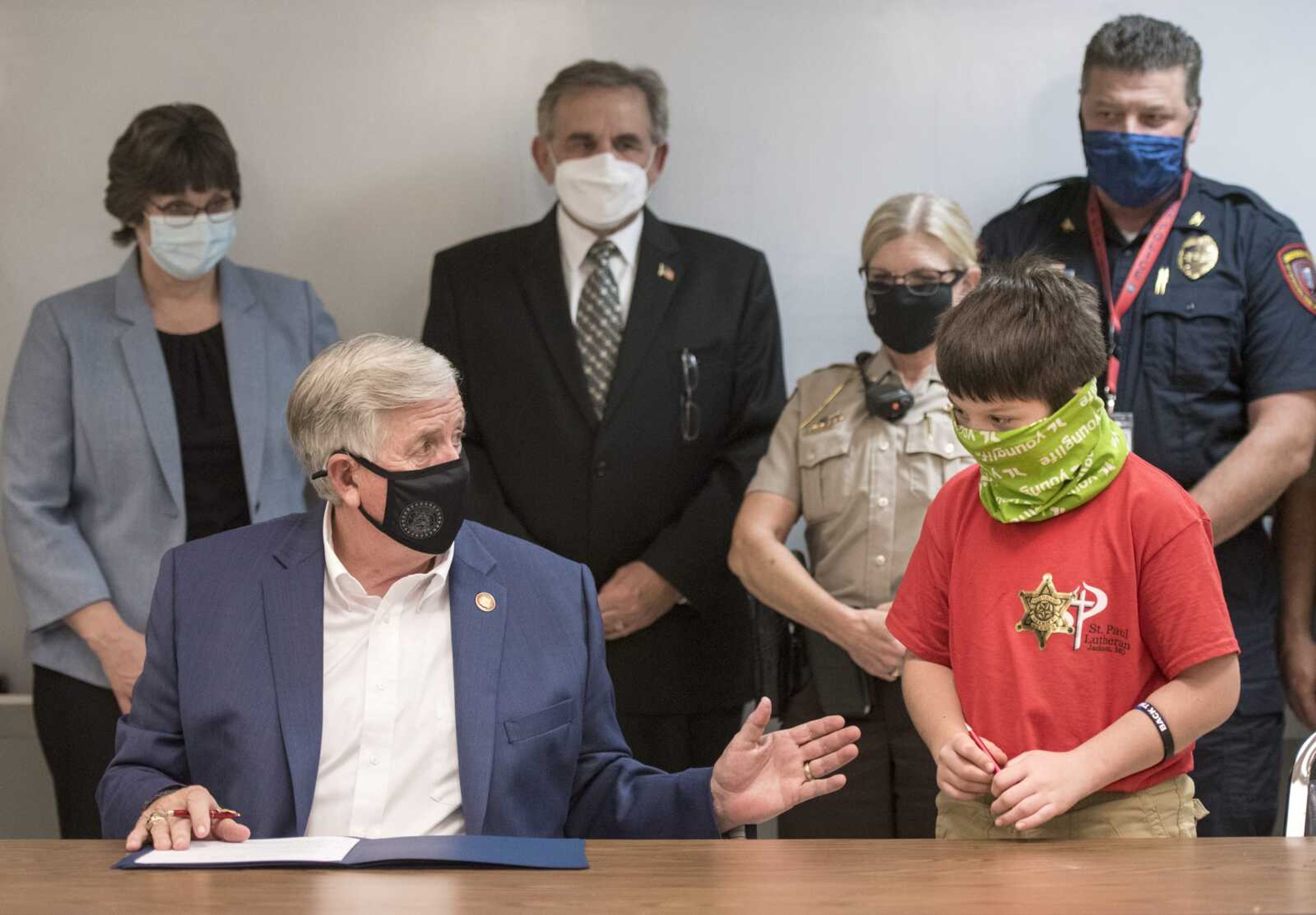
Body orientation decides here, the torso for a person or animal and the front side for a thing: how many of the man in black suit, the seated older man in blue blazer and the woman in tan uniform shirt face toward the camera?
3

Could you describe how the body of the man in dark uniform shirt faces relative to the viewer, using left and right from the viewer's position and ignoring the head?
facing the viewer and to the left of the viewer

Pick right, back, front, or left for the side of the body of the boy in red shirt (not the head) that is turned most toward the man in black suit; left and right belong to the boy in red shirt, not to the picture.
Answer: right

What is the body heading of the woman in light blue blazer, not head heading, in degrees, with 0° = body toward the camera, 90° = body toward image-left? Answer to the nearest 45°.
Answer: approximately 315°

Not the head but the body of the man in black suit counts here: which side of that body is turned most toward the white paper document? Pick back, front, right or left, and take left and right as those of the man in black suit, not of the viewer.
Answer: front

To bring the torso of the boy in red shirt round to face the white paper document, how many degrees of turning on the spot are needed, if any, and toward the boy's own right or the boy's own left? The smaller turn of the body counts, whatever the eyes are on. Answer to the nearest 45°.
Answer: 0° — they already face it

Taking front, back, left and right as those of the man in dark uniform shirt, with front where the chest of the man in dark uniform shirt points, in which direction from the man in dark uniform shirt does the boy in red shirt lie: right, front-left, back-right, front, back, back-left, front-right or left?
front-left

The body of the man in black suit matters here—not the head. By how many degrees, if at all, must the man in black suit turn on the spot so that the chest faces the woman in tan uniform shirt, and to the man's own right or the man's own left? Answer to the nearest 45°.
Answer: approximately 45° to the man's own left

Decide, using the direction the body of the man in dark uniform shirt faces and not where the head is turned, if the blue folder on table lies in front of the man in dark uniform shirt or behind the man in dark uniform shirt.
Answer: in front

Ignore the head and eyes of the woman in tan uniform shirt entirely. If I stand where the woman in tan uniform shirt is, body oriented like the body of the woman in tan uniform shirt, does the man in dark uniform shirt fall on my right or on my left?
on my left

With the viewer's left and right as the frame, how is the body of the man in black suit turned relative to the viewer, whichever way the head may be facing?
facing the viewer

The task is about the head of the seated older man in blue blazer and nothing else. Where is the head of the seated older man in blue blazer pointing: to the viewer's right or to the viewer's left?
to the viewer's right

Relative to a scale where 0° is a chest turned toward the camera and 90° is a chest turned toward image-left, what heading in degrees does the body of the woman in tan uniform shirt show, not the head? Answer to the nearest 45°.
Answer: approximately 0°
